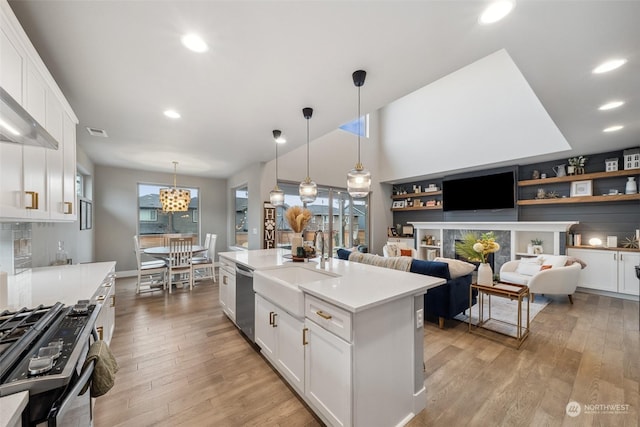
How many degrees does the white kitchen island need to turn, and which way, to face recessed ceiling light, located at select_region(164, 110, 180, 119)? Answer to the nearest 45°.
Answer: approximately 90° to its right

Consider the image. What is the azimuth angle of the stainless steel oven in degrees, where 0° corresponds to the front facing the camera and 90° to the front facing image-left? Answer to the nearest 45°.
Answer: approximately 270°

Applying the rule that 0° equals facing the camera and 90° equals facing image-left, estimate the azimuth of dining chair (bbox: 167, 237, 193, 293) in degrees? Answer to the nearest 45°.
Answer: approximately 180°

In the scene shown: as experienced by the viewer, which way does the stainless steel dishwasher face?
facing to the left of the viewer

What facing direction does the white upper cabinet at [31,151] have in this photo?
to the viewer's right

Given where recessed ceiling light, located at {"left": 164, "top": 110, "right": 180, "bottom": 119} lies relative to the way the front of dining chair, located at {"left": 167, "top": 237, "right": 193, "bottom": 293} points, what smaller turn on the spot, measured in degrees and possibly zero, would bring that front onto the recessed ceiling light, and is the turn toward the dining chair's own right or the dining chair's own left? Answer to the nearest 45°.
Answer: approximately 180°

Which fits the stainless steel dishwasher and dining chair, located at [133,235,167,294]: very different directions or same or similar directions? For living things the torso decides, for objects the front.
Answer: very different directions

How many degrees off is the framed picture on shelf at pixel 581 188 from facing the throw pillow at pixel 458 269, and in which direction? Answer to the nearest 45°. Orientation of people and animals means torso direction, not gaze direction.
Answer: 0° — it already faces it

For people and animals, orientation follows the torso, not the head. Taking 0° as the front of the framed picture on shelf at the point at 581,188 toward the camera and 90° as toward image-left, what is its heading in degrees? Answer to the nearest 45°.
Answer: approximately 0°

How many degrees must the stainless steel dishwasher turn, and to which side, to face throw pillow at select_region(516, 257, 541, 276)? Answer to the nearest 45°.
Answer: approximately 180°

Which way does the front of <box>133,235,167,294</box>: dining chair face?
to the viewer's right

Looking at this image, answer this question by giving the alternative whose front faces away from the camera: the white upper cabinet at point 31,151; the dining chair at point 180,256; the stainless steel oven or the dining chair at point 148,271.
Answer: the dining chair at point 180,256

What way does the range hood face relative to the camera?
to the viewer's right

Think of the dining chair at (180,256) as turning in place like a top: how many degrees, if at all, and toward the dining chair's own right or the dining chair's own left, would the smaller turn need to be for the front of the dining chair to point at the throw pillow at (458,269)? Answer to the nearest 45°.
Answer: approximately 135° to the dining chair's own right

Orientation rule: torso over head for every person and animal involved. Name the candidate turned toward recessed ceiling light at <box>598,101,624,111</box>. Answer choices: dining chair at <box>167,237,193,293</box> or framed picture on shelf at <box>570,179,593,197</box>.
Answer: the framed picture on shelf

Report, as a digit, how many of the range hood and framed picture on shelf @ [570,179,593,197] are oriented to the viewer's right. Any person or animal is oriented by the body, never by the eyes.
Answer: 1

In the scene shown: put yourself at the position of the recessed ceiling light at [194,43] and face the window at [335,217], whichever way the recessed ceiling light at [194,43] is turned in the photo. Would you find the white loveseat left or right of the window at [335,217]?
right
